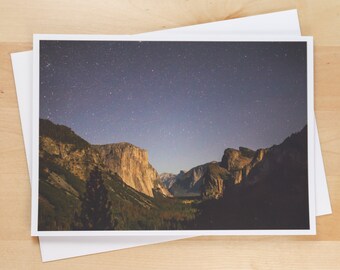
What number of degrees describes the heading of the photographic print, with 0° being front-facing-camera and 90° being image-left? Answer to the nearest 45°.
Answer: approximately 0°
